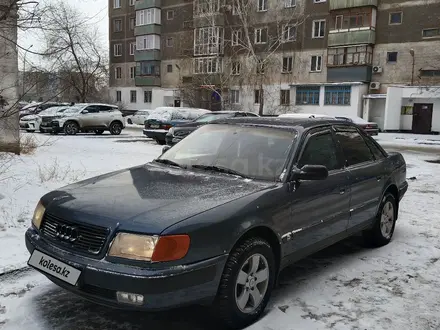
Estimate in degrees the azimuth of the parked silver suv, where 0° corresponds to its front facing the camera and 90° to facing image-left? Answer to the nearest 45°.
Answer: approximately 45°

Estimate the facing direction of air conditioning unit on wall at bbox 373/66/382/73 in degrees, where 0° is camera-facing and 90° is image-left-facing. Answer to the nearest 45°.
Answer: approximately 0°

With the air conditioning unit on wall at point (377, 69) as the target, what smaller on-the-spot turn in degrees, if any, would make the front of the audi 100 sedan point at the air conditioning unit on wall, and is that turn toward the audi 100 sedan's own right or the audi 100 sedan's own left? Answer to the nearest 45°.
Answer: approximately 135° to the audi 100 sedan's own right

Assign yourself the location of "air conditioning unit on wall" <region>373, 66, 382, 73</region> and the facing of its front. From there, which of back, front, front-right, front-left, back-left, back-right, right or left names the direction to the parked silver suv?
front-right

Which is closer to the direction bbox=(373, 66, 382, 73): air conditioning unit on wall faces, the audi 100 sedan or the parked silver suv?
the audi 100 sedan

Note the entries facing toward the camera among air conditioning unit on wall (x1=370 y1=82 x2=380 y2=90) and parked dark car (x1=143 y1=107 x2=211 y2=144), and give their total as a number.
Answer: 1

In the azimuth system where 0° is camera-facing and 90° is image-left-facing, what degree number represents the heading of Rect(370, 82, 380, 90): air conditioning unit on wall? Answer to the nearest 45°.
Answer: approximately 0°

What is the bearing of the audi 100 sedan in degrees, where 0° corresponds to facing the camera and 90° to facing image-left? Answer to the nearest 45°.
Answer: approximately 45°

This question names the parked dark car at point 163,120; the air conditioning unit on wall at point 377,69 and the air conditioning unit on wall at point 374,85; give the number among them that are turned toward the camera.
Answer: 2

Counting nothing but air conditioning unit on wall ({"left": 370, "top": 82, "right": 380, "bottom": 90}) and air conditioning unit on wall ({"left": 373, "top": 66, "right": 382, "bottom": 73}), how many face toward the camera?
2

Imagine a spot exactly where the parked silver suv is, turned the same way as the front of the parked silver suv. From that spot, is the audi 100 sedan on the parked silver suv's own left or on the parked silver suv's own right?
on the parked silver suv's own left
